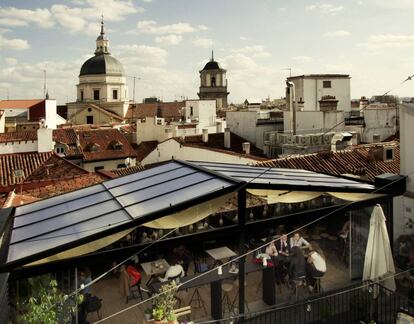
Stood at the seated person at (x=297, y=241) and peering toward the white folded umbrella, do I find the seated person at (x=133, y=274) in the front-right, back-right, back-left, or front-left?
back-right

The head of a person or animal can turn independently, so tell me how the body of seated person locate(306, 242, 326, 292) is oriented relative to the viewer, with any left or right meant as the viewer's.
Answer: facing away from the viewer and to the left of the viewer

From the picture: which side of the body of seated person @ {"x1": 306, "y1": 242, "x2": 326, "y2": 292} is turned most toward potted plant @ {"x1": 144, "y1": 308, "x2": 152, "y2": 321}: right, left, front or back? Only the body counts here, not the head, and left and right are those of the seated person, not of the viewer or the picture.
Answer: left

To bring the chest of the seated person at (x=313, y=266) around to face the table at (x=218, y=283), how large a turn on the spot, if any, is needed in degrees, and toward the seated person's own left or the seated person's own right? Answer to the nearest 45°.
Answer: approximately 90° to the seated person's own left

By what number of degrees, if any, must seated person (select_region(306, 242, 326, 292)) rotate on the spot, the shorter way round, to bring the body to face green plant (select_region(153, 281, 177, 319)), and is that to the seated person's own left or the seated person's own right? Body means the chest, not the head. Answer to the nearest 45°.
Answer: approximately 90° to the seated person's own left

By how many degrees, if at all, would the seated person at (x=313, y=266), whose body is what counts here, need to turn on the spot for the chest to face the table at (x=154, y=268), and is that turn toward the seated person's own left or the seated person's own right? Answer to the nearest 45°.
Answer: approximately 90° to the seated person's own left

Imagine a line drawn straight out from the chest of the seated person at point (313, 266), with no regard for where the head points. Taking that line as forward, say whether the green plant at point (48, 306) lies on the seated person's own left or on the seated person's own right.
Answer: on the seated person's own left
